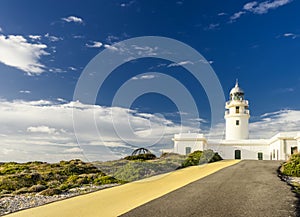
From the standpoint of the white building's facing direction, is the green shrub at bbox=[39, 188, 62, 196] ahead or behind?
ahead

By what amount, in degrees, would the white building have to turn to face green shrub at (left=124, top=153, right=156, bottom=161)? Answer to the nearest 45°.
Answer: approximately 45° to its right

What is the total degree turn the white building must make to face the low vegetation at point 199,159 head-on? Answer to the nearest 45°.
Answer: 0° — it already faces it

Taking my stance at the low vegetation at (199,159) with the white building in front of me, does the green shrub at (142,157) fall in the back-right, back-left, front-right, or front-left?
back-left

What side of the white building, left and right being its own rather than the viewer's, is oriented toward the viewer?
front

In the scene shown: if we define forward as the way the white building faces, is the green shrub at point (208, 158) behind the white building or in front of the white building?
in front

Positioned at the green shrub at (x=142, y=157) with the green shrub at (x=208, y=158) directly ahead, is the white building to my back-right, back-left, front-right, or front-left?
front-left
